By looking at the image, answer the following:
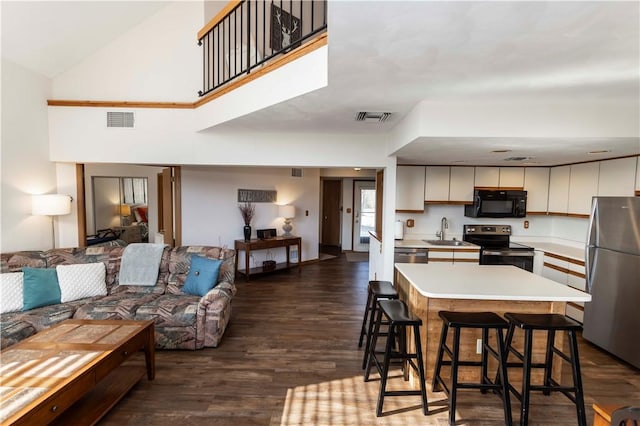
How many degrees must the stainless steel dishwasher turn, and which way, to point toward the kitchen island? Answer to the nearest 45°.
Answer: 0° — it already faces it

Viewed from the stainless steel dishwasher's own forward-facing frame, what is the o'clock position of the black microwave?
The black microwave is roughly at 8 o'clock from the stainless steel dishwasher.

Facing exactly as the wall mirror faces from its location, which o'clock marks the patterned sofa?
The patterned sofa is roughly at 12 o'clock from the wall mirror.
